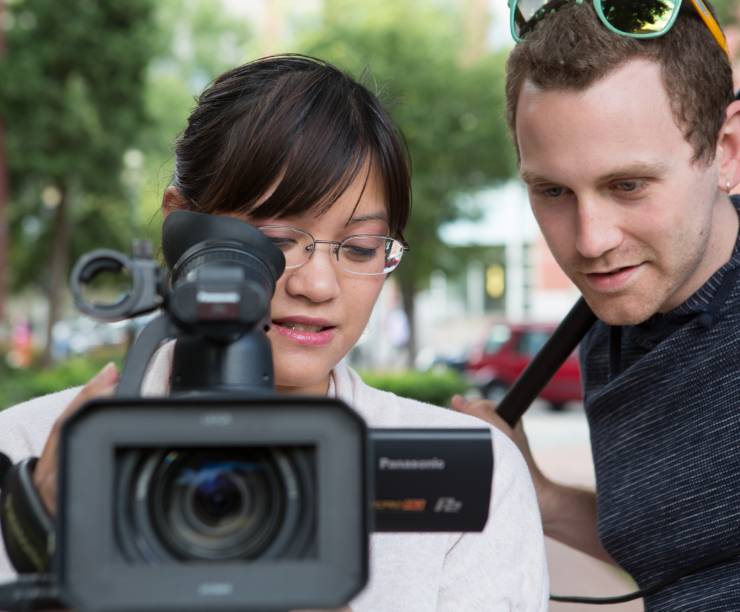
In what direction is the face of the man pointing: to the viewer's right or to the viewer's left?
to the viewer's left

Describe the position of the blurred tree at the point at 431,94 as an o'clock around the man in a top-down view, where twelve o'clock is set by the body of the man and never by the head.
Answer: The blurred tree is roughly at 4 o'clock from the man.

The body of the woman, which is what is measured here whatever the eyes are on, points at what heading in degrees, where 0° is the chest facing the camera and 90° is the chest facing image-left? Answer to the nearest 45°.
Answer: approximately 0°

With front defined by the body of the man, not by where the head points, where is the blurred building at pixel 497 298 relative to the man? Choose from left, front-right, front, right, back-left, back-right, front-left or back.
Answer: back-right

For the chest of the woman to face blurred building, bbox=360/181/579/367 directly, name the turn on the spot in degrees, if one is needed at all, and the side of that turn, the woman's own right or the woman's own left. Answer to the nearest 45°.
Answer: approximately 180°

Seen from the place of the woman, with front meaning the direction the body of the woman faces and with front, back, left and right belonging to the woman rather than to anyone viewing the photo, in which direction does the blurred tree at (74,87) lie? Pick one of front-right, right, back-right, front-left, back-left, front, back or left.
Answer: back

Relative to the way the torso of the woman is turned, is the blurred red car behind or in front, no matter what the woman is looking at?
behind

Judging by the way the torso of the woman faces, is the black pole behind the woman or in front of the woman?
behind

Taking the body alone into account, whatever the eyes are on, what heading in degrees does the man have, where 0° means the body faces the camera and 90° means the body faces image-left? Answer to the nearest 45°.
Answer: approximately 45°

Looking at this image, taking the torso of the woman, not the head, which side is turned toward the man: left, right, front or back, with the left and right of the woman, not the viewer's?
left
